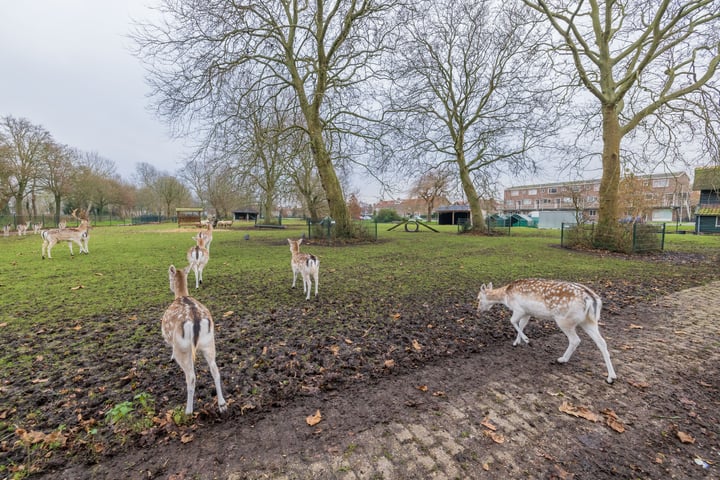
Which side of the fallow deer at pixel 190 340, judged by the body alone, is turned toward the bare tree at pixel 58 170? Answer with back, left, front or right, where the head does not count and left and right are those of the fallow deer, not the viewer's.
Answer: front

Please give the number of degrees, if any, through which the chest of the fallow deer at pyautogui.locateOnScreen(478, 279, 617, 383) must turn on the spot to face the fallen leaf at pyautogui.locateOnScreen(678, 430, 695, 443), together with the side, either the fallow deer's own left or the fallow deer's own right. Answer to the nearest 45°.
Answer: approximately 180°

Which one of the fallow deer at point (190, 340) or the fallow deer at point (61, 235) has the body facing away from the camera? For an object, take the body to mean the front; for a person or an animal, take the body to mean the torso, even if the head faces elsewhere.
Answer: the fallow deer at point (190, 340)

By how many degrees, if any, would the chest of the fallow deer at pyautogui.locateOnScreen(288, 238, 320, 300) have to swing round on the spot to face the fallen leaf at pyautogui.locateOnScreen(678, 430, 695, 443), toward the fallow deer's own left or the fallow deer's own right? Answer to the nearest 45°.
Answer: approximately 180°

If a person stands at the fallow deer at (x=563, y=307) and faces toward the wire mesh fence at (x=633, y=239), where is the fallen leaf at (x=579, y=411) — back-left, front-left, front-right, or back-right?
back-right

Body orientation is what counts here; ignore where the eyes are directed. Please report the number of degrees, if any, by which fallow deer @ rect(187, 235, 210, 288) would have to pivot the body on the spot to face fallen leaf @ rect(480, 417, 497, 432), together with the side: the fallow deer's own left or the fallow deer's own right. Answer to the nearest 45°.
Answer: approximately 180°

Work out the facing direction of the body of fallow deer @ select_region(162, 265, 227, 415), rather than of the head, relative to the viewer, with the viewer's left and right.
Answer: facing away from the viewer

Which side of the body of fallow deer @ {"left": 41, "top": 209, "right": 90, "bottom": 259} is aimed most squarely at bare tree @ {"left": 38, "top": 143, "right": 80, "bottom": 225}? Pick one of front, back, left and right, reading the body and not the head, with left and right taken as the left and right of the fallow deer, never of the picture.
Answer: left

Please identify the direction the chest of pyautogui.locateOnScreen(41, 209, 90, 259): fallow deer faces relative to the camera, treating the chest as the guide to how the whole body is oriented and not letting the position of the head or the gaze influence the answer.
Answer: to the viewer's right

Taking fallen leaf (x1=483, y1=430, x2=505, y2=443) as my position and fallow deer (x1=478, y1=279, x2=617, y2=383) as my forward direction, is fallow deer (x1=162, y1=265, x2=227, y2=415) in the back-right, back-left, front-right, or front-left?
back-left

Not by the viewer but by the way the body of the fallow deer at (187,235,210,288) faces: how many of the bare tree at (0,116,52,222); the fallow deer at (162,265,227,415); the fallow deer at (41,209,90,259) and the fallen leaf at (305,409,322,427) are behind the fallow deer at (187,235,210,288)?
2

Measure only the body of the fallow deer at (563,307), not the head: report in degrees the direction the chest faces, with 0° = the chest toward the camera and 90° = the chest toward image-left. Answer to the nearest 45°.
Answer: approximately 135°

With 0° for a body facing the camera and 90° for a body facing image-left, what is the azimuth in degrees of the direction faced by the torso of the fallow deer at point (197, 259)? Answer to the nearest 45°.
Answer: approximately 180°
